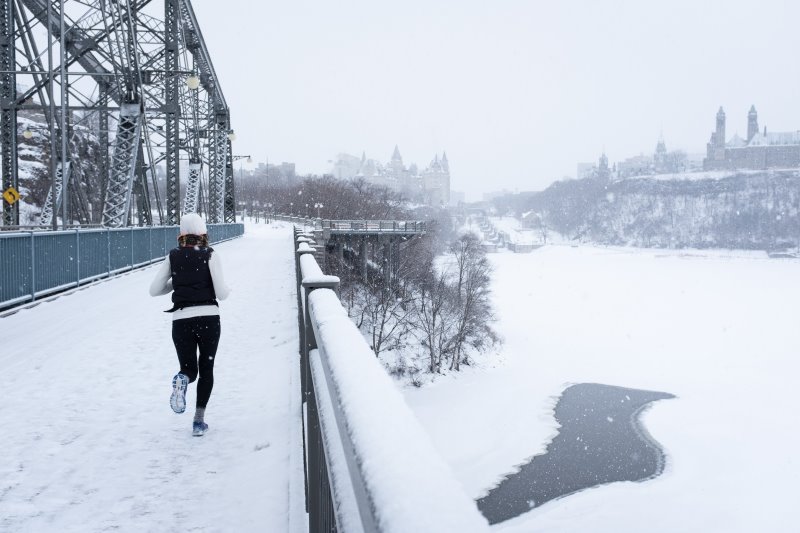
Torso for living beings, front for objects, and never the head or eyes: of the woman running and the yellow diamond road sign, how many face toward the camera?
1

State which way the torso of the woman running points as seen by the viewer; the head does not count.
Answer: away from the camera

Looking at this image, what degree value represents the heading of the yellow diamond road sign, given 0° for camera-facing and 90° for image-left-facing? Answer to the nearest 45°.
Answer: approximately 0°

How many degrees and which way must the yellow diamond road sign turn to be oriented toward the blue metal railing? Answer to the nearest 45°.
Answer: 0° — it already faces it

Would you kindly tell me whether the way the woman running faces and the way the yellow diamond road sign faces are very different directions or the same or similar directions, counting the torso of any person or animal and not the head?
very different directions

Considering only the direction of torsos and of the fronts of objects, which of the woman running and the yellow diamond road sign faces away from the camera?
the woman running

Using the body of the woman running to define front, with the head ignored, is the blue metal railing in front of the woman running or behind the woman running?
in front

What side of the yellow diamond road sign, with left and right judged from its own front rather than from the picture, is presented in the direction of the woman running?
front
